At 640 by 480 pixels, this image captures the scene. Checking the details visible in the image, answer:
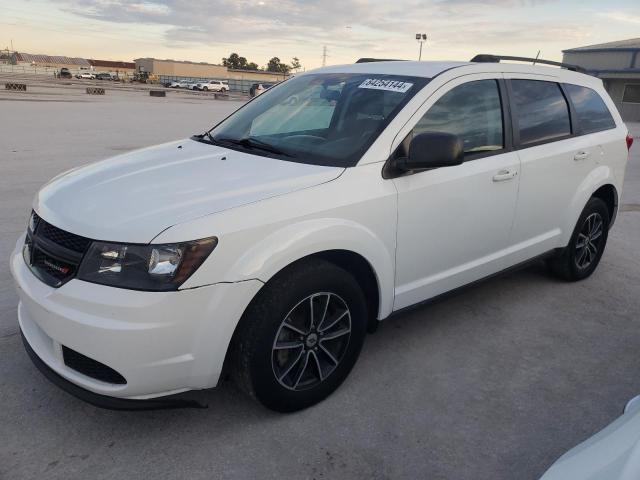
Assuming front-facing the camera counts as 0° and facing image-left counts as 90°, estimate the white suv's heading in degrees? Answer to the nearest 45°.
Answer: approximately 45°

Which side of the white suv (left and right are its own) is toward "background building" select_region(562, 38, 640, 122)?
back

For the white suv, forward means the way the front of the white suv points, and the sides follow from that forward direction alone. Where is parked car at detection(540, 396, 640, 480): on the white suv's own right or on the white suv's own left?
on the white suv's own left
